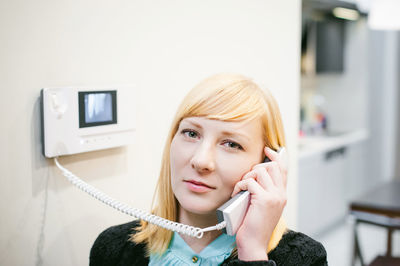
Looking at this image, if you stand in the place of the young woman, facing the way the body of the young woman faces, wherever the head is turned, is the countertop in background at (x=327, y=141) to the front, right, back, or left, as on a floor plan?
back

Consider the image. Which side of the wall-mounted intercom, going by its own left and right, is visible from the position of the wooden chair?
left

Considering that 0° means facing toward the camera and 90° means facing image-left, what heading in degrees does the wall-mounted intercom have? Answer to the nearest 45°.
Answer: approximately 315°

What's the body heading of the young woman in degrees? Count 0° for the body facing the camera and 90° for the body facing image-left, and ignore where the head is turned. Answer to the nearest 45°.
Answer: approximately 0°
